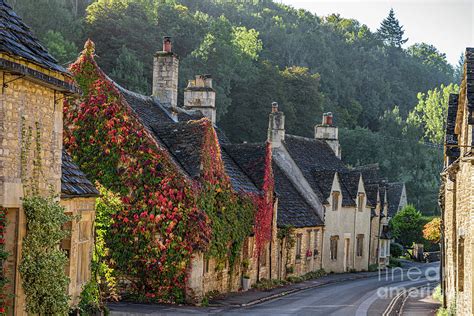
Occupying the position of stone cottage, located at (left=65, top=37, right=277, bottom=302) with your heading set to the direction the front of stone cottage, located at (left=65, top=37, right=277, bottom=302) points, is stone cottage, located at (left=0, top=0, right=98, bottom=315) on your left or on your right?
on your right

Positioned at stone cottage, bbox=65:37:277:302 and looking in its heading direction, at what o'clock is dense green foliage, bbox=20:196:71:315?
The dense green foliage is roughly at 2 o'clock from the stone cottage.

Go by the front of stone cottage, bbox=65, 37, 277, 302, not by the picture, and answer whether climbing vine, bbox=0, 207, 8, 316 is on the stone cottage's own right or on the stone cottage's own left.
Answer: on the stone cottage's own right

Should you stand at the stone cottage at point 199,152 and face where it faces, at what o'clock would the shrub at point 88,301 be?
The shrub is roughly at 2 o'clock from the stone cottage.

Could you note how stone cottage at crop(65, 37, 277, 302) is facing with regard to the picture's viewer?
facing the viewer and to the right of the viewer

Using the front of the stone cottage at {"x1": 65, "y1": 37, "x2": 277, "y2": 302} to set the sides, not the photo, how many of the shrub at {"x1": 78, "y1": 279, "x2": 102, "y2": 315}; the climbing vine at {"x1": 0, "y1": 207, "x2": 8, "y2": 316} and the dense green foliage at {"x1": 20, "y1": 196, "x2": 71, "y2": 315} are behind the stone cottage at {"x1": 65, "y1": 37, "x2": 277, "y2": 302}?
0
